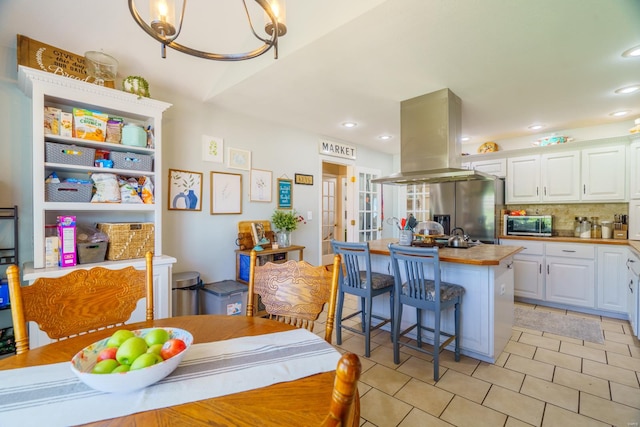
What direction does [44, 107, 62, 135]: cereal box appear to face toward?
toward the camera

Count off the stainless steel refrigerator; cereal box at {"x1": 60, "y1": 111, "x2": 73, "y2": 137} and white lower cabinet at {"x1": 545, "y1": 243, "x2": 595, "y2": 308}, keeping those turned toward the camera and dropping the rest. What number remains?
3

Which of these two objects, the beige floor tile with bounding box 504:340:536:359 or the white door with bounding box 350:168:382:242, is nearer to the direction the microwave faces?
the beige floor tile

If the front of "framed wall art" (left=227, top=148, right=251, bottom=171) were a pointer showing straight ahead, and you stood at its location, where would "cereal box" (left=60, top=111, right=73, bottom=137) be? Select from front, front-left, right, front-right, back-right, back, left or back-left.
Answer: right

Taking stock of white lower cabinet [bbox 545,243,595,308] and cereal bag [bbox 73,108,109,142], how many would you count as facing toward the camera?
2

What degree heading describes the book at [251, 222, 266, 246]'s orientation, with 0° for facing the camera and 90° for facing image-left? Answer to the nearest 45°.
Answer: approximately 315°

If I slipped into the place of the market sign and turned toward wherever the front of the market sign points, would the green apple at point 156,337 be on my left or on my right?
on my right

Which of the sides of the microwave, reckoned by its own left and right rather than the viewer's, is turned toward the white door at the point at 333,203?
right

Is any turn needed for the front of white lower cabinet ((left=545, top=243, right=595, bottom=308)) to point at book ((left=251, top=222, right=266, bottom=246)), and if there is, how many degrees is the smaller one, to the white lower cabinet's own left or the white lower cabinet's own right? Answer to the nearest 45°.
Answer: approximately 45° to the white lower cabinet's own right

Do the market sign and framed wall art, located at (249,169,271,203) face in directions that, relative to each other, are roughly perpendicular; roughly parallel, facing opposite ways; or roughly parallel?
roughly parallel

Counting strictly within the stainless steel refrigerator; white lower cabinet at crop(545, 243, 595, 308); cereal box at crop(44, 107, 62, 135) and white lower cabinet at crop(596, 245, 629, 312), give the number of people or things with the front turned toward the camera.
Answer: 4

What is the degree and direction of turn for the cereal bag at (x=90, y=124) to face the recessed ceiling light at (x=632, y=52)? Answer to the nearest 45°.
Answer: approximately 45° to its left

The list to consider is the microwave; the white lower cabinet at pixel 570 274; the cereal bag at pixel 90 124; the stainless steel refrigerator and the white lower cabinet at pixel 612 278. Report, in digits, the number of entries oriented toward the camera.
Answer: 5

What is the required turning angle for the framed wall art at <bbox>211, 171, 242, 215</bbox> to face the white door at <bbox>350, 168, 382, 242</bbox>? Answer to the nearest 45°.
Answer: approximately 90° to its left

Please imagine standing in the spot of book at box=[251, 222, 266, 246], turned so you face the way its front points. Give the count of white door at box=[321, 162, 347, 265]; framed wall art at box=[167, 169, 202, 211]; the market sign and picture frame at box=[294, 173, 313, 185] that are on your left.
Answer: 3
